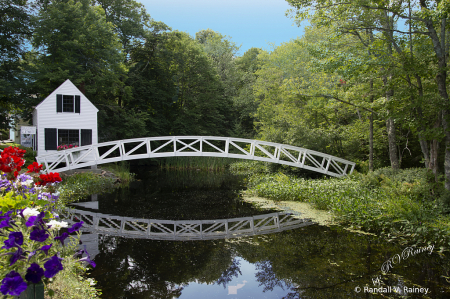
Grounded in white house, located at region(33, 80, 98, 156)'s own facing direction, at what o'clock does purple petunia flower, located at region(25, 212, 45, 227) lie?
The purple petunia flower is roughly at 12 o'clock from the white house.

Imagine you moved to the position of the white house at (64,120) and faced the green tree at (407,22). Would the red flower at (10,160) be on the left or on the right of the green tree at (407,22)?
right

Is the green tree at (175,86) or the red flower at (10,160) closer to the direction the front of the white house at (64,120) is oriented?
the red flower

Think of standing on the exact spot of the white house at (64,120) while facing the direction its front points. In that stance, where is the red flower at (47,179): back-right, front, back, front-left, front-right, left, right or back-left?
front

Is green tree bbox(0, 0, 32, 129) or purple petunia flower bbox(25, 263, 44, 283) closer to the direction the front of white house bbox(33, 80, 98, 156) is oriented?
the purple petunia flower

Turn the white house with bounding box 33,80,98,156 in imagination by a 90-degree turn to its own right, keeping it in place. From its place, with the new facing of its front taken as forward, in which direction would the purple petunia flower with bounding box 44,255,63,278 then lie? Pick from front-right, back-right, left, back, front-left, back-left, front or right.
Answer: left

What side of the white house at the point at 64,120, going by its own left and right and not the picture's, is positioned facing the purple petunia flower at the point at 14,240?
front

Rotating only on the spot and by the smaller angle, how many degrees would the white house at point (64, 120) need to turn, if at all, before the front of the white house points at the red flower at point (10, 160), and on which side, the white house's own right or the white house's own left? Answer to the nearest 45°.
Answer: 0° — it already faces it

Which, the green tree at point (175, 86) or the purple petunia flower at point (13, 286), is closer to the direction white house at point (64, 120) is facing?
the purple petunia flower

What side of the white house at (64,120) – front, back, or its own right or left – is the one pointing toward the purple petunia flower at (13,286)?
front

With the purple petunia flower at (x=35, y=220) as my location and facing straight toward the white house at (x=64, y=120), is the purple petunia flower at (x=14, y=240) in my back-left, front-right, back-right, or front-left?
back-left

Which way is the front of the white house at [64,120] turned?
toward the camera

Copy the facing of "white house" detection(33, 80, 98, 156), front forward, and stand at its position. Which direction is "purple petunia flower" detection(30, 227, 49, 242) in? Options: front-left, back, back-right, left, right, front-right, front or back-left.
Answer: front

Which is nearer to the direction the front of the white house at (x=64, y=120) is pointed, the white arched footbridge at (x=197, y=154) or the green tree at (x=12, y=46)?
the white arched footbridge

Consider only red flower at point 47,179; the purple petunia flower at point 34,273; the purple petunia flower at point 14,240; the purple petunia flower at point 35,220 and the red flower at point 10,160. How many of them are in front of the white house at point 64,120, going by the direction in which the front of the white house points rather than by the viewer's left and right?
5
